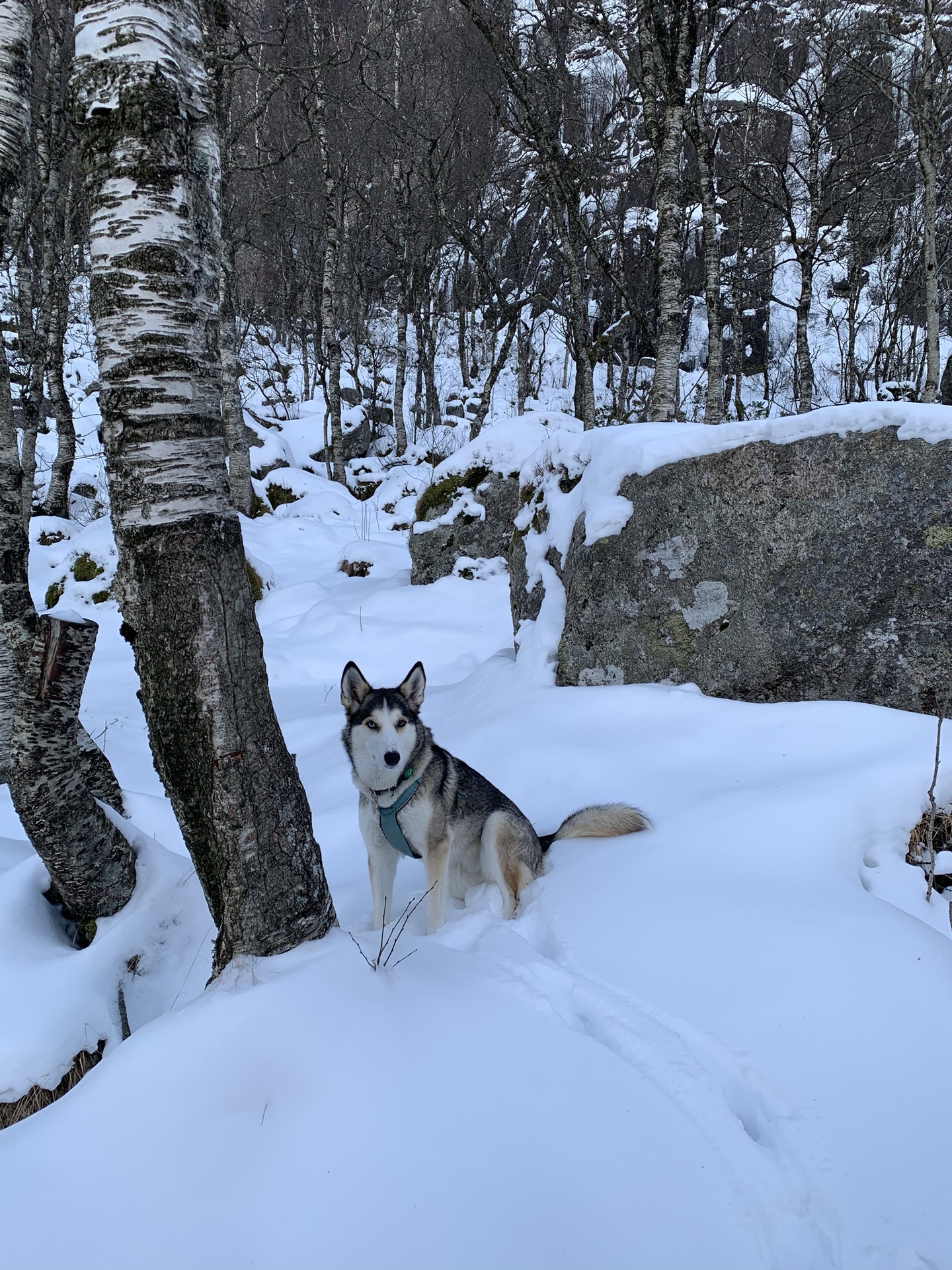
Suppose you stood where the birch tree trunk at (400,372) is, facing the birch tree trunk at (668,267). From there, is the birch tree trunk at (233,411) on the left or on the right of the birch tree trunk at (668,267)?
right

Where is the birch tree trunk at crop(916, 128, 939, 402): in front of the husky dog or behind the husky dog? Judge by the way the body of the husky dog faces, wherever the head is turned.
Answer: behind

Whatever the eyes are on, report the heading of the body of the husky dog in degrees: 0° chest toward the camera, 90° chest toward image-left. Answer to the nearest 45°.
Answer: approximately 45°

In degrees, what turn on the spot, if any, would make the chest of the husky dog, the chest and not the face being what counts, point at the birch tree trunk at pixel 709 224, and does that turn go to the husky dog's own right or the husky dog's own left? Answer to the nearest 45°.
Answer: approximately 135° to the husky dog's own right

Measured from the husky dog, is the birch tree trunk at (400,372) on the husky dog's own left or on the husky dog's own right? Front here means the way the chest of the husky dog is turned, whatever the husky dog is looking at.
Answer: on the husky dog's own right

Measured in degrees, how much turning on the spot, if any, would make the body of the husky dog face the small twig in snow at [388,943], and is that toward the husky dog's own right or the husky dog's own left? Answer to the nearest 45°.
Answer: approximately 45° to the husky dog's own left

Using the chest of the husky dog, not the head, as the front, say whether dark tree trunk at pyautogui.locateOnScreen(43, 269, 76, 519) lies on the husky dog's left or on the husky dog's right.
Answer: on the husky dog's right

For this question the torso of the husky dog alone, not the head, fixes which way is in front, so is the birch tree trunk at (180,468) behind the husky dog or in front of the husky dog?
in front
